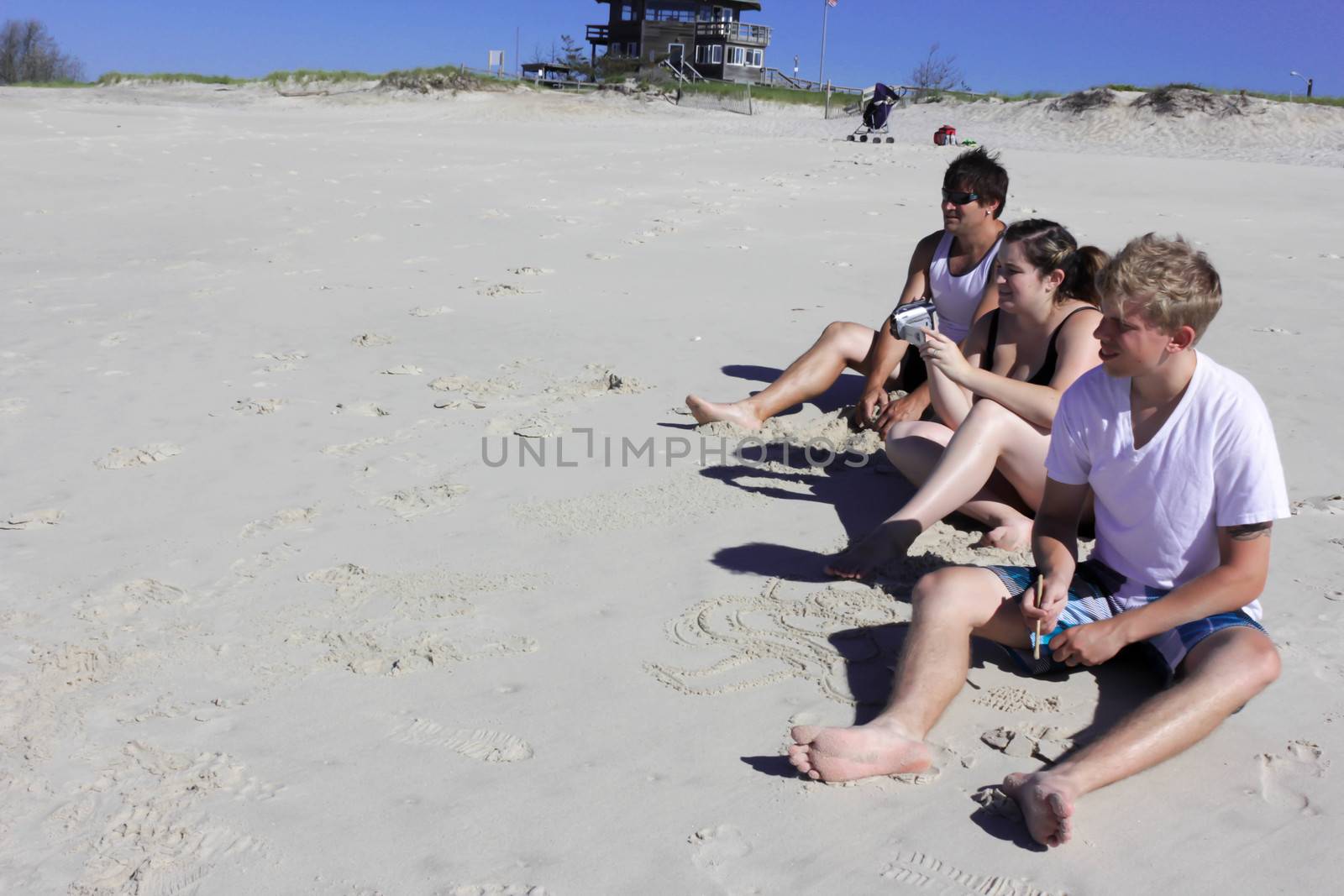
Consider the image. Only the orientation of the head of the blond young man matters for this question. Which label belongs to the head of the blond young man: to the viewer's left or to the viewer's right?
to the viewer's left

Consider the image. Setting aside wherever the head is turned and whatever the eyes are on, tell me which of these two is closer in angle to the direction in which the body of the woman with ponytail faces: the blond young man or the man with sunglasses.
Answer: the blond young man

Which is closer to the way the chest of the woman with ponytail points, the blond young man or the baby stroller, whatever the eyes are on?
the blond young man

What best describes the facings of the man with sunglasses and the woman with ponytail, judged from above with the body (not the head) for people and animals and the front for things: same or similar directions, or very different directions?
same or similar directions

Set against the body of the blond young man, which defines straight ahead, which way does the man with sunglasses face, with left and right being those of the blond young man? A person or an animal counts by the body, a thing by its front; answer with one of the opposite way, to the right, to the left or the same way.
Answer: the same way

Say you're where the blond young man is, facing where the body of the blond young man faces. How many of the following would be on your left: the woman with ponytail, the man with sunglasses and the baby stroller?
0

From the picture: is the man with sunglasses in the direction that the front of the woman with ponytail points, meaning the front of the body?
no

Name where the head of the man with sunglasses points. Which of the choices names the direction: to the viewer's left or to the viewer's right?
to the viewer's left

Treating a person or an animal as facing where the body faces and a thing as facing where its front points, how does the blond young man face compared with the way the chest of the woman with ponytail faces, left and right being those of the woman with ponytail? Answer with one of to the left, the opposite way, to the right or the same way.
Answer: the same way

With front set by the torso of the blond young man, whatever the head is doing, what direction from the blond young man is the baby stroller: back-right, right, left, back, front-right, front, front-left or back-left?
back-right

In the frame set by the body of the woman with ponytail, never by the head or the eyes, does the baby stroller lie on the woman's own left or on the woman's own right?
on the woman's own right

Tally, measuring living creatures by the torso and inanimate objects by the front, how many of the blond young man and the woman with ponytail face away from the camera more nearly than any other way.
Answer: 0

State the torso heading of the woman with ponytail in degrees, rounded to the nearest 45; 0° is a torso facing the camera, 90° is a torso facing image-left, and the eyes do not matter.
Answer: approximately 45°

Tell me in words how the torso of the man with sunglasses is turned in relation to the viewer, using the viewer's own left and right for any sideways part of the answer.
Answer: facing the viewer and to the left of the viewer

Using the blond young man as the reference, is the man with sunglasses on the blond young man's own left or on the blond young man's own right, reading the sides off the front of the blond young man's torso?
on the blond young man's own right

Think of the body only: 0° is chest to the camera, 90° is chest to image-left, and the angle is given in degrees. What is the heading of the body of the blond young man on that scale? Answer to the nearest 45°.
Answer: approximately 45°

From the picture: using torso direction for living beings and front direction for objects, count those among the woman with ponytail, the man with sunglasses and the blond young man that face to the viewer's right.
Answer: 0

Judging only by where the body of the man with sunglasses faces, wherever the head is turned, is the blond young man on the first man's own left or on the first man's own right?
on the first man's own left
